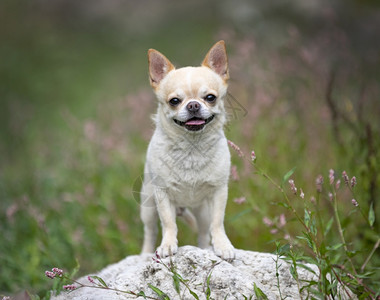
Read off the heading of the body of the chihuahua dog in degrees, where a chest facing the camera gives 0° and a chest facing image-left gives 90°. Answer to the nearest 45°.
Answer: approximately 0°

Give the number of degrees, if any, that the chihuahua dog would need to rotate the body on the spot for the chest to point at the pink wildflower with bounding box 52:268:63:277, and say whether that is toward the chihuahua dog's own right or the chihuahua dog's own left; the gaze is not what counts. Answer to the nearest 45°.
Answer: approximately 45° to the chihuahua dog's own right
